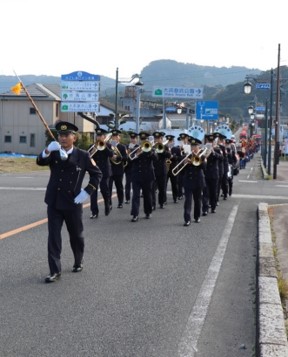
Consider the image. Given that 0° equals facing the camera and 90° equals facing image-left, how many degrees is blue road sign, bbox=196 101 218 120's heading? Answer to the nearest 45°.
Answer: approximately 0°

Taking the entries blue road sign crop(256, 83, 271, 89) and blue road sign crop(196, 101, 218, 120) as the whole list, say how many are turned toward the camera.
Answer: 2

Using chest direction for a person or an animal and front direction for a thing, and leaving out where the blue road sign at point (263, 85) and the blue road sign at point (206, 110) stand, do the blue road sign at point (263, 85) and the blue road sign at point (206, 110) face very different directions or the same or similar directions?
same or similar directions

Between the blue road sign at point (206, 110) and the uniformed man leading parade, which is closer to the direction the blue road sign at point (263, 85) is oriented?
the uniformed man leading parade

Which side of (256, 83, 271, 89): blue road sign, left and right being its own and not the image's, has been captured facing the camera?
front

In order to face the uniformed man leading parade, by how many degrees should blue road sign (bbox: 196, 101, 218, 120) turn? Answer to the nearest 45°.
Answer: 0° — it already faces them

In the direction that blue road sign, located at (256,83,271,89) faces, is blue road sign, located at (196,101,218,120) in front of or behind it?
behind

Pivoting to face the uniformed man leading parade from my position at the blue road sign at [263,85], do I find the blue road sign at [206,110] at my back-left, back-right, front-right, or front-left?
back-right

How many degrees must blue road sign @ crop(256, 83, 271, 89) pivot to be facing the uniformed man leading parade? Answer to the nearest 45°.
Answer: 0° — it already faces them
